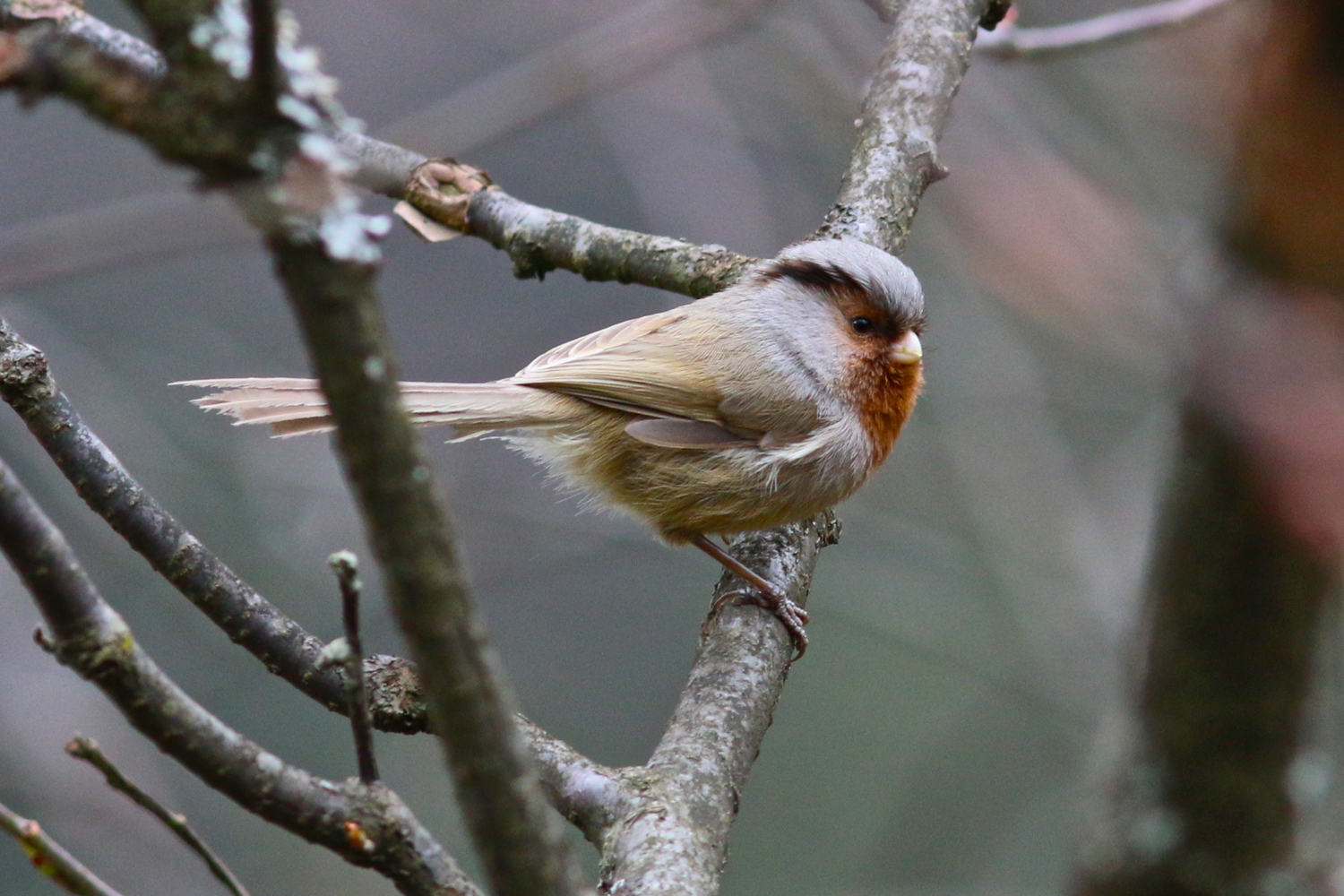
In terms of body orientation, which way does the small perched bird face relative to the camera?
to the viewer's right

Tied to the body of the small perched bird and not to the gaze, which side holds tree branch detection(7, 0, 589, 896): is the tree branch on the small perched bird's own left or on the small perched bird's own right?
on the small perched bird's own right
